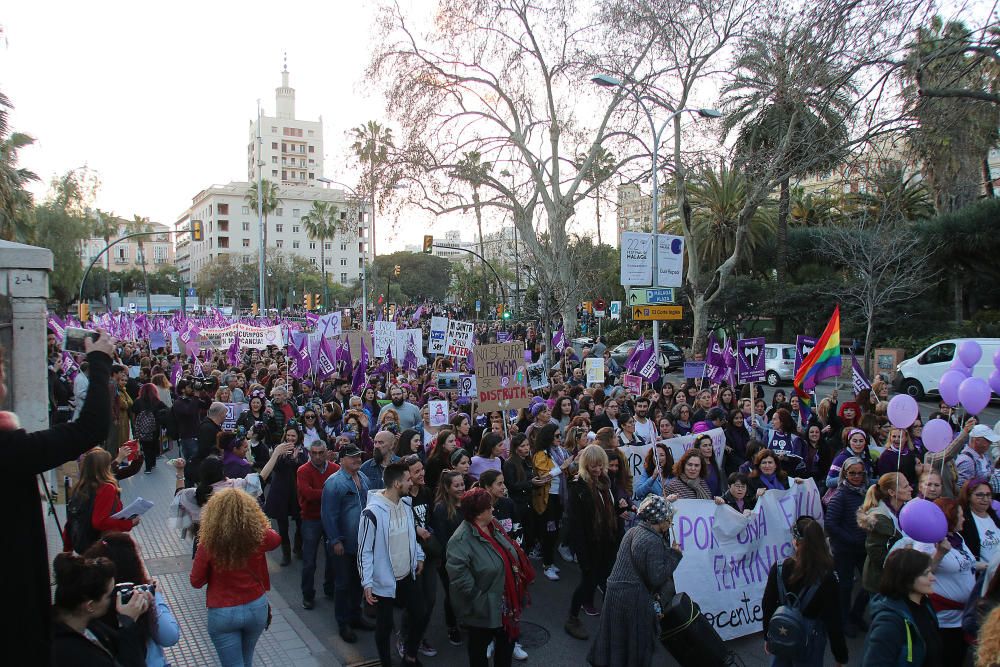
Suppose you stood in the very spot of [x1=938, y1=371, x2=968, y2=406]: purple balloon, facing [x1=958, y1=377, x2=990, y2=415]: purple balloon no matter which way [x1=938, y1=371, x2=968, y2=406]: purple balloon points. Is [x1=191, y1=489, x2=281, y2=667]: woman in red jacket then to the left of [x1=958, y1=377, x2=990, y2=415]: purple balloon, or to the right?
right

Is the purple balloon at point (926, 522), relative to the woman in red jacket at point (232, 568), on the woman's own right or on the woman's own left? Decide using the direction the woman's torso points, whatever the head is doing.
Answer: on the woman's own right

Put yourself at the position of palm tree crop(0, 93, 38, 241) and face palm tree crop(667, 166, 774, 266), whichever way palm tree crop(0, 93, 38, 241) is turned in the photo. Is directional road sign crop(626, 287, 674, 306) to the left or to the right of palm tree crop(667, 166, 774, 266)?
right

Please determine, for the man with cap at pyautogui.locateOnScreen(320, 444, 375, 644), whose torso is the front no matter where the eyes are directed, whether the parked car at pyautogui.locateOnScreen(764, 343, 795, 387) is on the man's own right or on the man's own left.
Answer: on the man's own left

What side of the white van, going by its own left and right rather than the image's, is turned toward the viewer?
left

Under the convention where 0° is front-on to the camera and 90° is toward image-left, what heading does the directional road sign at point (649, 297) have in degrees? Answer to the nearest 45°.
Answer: approximately 0°

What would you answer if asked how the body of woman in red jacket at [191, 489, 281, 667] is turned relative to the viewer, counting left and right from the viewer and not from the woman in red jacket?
facing away from the viewer

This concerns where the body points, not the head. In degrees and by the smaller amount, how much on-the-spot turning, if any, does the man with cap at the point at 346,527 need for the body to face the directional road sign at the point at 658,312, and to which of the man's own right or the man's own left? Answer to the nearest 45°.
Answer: approximately 90° to the man's own left

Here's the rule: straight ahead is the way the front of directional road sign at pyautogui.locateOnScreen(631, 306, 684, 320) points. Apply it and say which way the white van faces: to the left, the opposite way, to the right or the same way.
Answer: to the right

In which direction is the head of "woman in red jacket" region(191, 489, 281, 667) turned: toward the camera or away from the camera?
away from the camera
